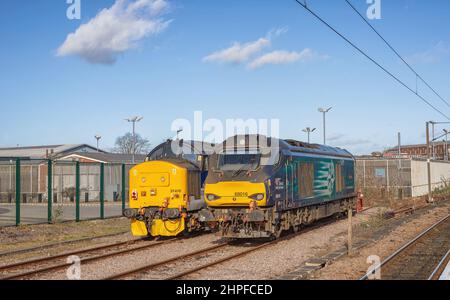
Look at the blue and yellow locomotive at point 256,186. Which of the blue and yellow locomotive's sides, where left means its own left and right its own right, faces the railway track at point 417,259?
left

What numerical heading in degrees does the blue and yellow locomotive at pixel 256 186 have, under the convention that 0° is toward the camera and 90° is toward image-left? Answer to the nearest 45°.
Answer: approximately 45°

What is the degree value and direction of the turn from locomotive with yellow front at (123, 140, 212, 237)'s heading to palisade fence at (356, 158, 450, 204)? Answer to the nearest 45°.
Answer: approximately 180°

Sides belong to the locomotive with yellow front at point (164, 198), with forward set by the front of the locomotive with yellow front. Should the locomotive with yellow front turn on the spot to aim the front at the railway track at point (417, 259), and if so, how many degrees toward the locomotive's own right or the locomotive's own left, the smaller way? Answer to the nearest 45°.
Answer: approximately 90° to the locomotive's own left

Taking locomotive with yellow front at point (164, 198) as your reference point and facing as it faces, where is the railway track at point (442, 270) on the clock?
The railway track is roughly at 9 o'clock from the locomotive with yellow front.

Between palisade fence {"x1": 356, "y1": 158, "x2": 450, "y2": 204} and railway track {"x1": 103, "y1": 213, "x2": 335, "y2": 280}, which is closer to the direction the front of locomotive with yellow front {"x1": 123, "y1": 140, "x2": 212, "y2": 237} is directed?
the railway track

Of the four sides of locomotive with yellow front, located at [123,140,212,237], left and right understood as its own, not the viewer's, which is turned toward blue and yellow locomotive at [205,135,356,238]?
left

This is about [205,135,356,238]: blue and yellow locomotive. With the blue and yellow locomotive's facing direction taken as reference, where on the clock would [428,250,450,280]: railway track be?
The railway track is roughly at 11 o'clock from the blue and yellow locomotive.

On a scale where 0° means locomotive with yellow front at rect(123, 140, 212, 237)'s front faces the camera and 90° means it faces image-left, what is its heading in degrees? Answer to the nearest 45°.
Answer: approximately 45°
